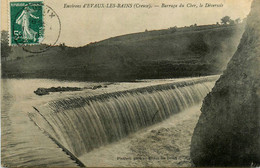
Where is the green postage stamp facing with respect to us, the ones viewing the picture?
facing the viewer
